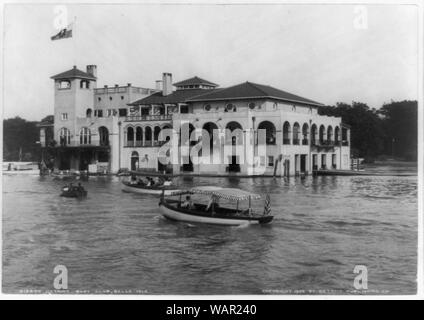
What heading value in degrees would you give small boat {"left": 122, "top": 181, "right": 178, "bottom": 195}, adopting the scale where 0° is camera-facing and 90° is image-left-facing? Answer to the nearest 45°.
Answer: approximately 90°

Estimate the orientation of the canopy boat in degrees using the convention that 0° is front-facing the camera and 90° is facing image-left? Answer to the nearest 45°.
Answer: approximately 90°

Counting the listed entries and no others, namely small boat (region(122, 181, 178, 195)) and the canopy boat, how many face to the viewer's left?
2

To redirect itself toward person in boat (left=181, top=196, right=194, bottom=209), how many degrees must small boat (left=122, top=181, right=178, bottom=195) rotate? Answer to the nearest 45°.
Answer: approximately 90° to its left
